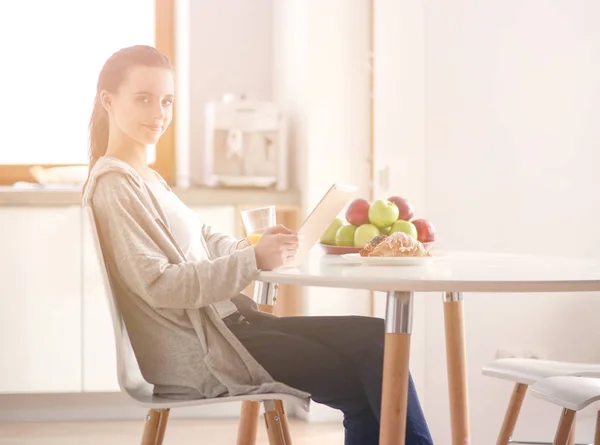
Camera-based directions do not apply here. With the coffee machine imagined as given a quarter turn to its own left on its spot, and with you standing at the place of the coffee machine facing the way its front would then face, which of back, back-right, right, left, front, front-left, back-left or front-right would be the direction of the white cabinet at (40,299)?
back

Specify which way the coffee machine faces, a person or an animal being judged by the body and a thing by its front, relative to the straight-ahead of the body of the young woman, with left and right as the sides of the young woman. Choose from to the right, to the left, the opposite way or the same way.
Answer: to the right

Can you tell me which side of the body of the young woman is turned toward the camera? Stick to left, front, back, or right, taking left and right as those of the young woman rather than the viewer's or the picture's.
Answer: right

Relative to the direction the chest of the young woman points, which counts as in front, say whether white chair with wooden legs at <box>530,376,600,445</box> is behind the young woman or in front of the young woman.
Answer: in front

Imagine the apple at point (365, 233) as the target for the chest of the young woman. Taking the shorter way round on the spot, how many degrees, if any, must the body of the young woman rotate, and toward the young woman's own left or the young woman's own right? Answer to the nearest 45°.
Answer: approximately 45° to the young woman's own left

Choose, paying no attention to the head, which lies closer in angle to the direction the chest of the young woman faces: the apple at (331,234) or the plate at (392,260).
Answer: the plate

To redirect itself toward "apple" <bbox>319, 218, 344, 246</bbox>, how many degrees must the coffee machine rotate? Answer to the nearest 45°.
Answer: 0° — it already faces it

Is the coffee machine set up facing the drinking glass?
yes

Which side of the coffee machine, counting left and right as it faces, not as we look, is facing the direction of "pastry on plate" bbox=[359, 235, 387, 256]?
front

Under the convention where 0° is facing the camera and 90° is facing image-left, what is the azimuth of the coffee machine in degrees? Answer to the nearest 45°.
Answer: approximately 0°

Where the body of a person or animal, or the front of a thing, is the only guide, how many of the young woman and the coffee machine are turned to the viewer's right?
1

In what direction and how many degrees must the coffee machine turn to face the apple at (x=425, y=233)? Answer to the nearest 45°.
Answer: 0° — it already faces it
